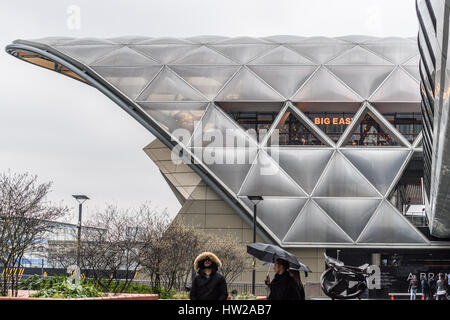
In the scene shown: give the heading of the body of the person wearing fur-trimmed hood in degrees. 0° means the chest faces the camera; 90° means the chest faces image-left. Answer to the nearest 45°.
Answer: approximately 0°

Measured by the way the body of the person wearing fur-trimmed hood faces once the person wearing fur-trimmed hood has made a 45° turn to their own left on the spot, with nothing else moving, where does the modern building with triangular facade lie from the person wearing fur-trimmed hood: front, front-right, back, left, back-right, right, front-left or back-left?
back-left

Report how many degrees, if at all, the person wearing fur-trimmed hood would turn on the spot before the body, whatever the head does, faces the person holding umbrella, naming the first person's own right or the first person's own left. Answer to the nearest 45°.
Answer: approximately 135° to the first person's own left

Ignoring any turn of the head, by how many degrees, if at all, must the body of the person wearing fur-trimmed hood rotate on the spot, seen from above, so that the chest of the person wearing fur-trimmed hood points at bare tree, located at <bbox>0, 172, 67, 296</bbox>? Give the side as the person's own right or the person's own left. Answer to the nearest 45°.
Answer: approximately 135° to the person's own right
